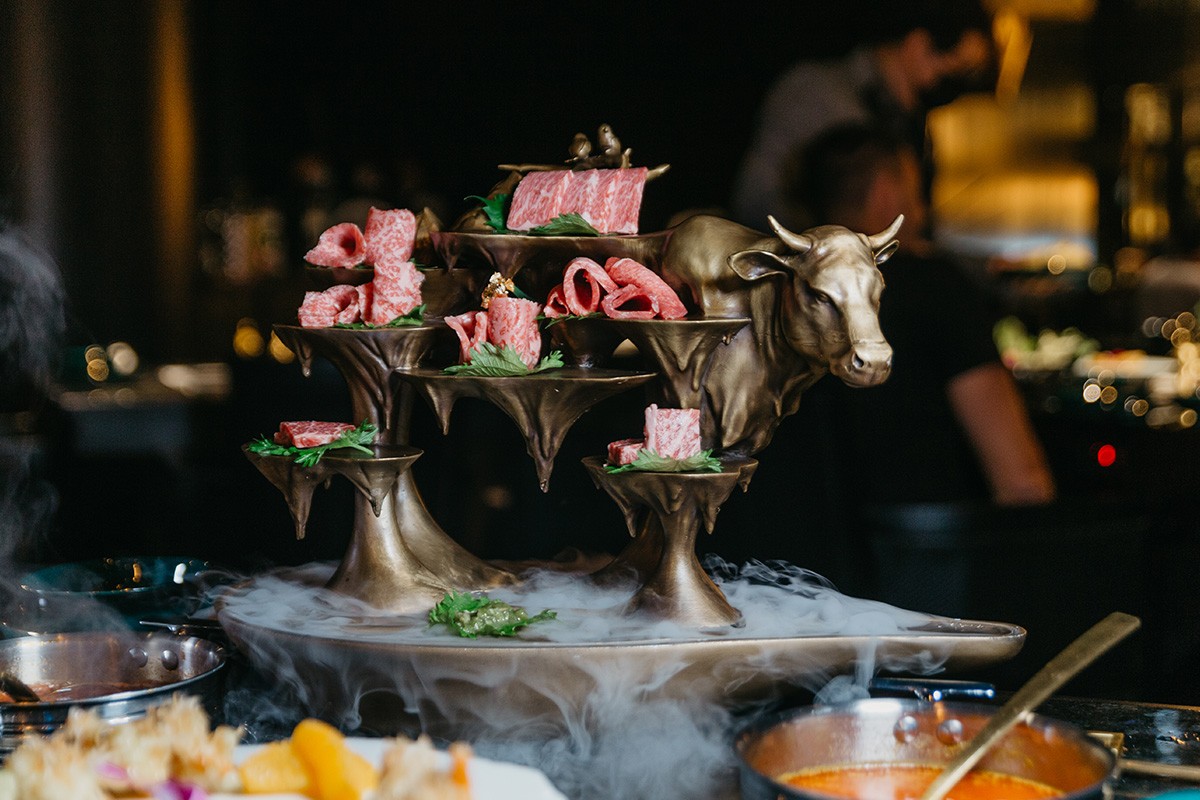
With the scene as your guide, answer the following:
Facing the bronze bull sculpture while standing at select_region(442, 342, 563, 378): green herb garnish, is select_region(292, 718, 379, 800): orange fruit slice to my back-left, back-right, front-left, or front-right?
back-right

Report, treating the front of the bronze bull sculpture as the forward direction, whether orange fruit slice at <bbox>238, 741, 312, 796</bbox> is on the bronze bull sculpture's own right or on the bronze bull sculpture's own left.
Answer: on the bronze bull sculpture's own right
